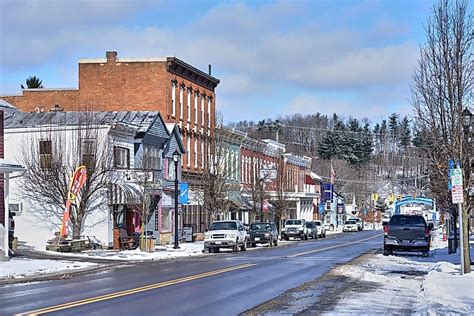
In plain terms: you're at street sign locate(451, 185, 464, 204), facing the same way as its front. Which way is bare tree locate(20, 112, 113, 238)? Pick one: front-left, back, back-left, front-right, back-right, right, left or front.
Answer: back-right

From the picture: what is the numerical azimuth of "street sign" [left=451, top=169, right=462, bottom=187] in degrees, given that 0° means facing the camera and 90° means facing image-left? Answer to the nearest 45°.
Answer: approximately 0°

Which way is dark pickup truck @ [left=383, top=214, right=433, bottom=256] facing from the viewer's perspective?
away from the camera

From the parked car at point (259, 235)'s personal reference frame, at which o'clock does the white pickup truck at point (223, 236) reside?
The white pickup truck is roughly at 11 o'clock from the parked car.

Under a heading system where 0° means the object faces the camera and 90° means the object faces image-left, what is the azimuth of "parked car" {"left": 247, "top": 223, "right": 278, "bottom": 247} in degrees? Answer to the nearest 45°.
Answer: approximately 45°

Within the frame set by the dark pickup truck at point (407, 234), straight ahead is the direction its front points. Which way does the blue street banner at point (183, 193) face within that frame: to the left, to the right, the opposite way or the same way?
the opposite way

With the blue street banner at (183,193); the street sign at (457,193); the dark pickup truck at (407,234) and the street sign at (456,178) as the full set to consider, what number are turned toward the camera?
3

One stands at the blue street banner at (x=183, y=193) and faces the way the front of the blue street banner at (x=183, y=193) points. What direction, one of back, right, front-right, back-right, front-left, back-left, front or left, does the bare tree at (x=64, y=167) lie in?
front-right

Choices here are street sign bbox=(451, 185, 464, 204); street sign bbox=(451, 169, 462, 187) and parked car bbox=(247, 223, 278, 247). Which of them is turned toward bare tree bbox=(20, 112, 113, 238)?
the parked car
